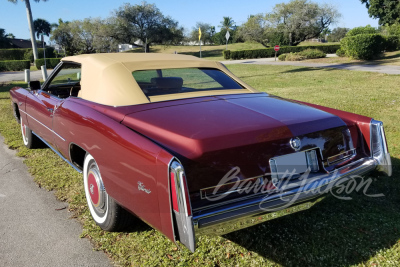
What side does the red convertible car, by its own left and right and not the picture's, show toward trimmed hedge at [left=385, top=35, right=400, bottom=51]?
right

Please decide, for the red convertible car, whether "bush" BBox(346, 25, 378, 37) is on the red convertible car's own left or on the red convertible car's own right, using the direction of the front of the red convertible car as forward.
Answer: on the red convertible car's own right

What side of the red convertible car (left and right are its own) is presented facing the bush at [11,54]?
front

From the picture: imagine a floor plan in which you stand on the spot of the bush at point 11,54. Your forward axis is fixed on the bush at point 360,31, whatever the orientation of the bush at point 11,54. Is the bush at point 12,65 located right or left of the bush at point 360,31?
right

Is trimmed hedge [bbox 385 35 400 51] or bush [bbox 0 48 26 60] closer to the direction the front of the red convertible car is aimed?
the bush

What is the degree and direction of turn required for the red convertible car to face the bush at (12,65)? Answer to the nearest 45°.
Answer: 0° — it already faces it

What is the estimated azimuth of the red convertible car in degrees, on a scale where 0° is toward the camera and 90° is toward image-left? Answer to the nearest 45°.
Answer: approximately 135°

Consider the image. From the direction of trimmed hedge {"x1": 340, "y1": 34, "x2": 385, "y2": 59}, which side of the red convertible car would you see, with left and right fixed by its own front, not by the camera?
right
